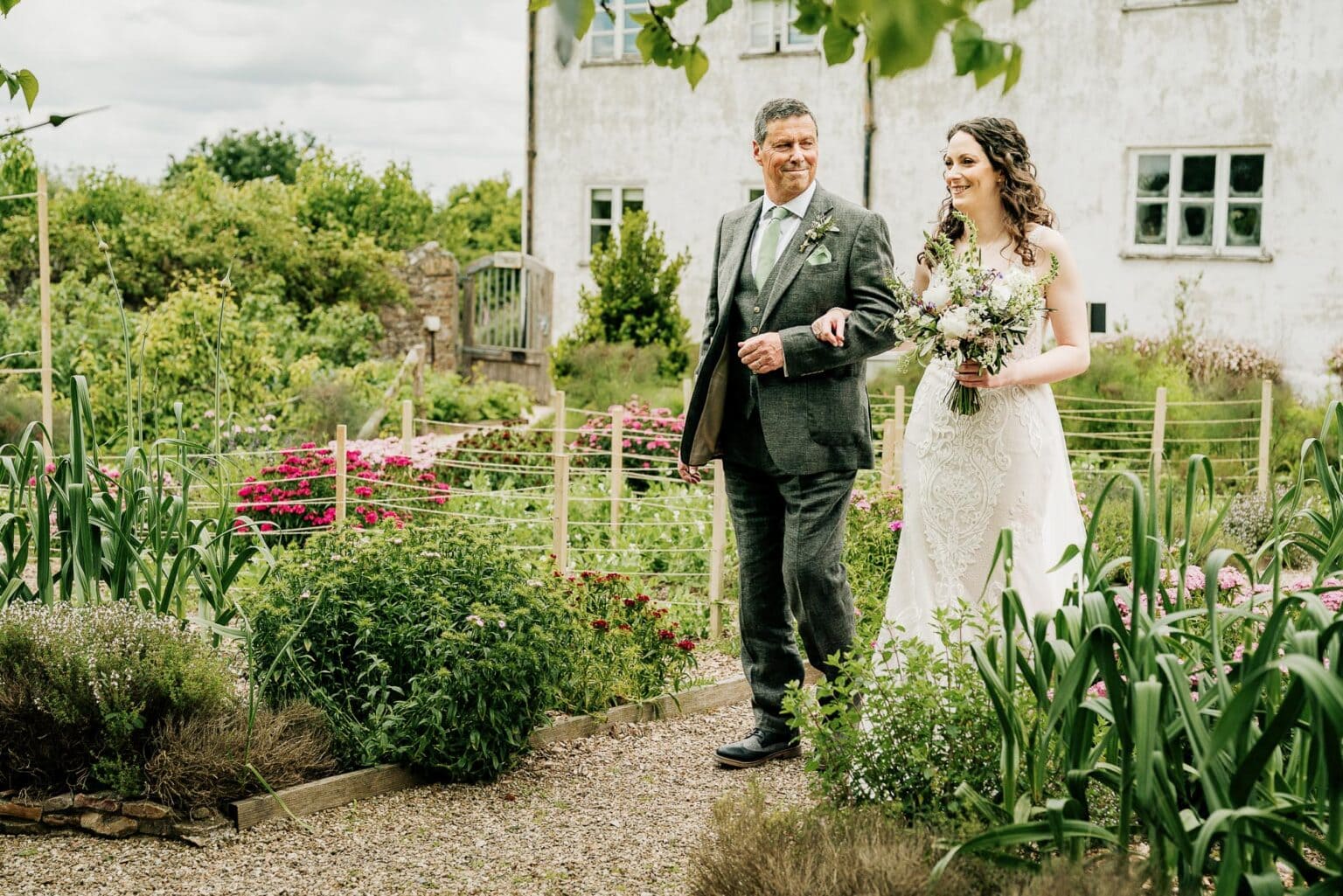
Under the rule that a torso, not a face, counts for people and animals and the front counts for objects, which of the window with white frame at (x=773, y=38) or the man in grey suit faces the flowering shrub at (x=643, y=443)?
the window with white frame

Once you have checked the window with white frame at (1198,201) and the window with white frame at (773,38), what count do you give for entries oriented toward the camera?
2

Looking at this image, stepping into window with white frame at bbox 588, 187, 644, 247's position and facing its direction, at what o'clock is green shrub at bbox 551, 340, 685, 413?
The green shrub is roughly at 12 o'clock from the window with white frame.

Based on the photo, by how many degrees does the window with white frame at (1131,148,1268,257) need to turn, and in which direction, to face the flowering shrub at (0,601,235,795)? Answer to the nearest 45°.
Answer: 0° — it already faces it

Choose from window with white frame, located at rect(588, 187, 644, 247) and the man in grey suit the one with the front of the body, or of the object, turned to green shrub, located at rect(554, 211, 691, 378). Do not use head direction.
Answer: the window with white frame

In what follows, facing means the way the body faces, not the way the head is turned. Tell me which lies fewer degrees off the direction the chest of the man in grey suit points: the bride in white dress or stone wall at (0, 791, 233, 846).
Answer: the stone wall

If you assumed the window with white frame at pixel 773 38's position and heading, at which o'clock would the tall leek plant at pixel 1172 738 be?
The tall leek plant is roughly at 12 o'clock from the window with white frame.

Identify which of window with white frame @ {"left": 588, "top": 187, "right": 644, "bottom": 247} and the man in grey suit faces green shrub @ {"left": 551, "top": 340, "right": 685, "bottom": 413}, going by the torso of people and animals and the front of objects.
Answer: the window with white frame

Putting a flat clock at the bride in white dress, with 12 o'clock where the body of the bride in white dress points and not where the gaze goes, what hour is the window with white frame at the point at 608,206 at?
The window with white frame is roughly at 4 o'clock from the bride in white dress.

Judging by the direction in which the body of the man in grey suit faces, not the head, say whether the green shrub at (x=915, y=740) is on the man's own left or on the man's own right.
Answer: on the man's own left

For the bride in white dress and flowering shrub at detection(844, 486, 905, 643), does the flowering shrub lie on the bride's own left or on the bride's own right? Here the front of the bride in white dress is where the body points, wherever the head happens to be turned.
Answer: on the bride's own right

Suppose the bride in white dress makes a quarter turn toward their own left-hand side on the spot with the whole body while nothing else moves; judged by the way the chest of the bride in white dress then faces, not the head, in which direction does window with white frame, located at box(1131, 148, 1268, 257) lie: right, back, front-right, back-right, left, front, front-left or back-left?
back-left
